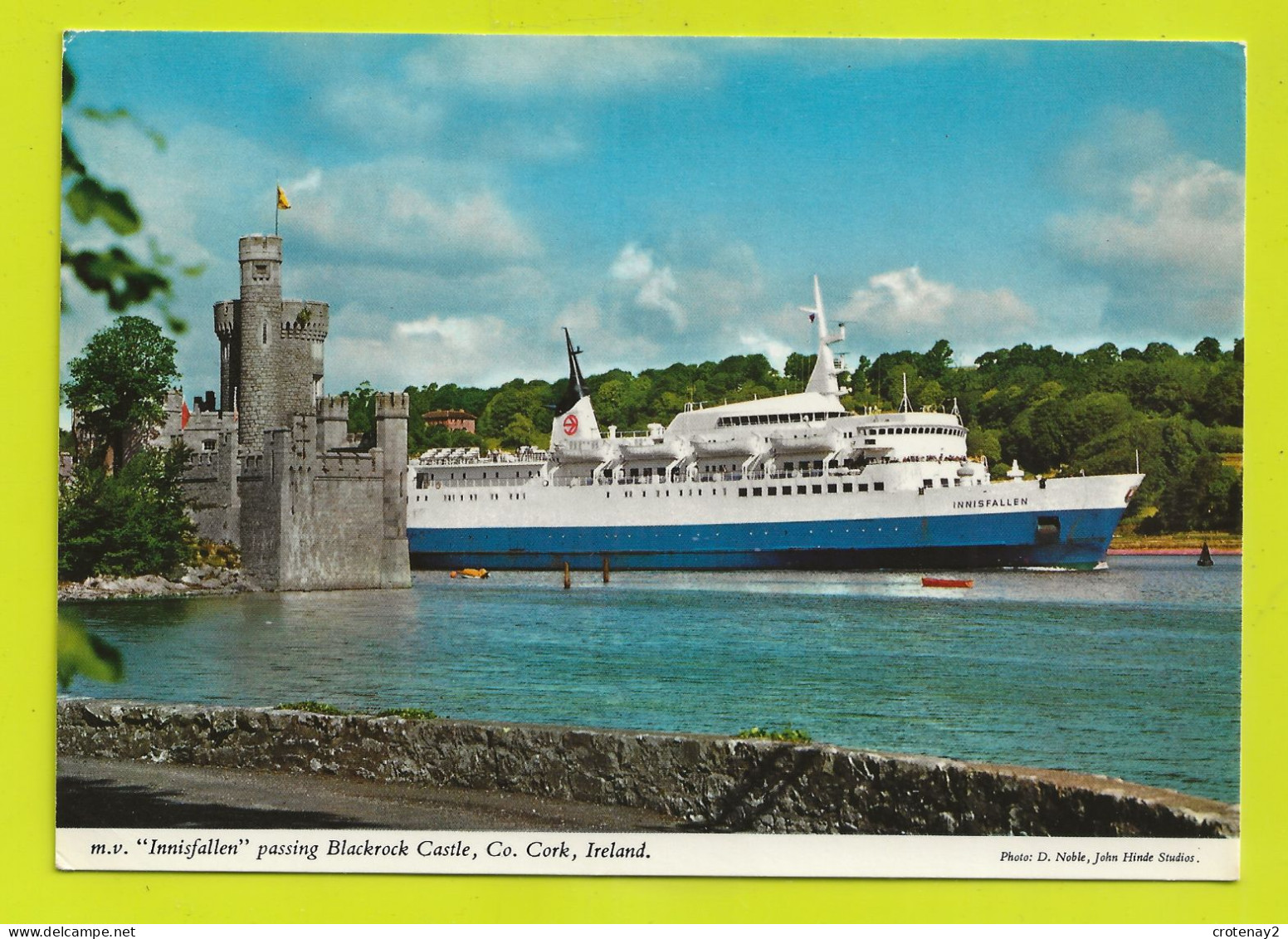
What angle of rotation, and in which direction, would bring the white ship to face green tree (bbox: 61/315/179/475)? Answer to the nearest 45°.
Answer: approximately 135° to its right

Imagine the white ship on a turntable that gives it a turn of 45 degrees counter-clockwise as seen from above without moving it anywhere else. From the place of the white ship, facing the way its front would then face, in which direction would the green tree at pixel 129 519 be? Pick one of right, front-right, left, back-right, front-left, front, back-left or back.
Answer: back

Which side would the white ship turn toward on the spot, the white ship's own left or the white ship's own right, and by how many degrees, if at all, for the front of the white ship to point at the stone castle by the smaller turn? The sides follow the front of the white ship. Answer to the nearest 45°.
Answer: approximately 135° to the white ship's own right

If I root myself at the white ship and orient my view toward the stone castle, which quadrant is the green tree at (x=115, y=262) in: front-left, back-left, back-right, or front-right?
front-left

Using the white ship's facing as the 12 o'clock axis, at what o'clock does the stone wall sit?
The stone wall is roughly at 3 o'clock from the white ship.

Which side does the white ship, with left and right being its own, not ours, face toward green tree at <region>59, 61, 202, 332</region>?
right

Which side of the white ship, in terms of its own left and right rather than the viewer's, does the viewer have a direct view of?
right

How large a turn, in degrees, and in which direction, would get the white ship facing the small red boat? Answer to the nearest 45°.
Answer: approximately 45° to its right
